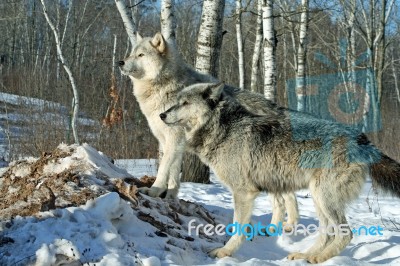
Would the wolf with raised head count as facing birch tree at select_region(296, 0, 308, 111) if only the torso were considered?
no

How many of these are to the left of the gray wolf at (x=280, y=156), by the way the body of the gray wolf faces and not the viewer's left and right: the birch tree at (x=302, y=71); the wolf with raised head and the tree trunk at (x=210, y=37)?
0

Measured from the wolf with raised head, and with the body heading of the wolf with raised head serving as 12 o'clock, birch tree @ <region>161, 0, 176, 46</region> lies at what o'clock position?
The birch tree is roughly at 3 o'clock from the wolf with raised head.

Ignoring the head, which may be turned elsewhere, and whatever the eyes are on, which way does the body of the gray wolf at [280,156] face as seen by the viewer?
to the viewer's left

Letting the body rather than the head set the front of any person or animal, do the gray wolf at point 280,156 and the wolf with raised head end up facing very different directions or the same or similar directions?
same or similar directions

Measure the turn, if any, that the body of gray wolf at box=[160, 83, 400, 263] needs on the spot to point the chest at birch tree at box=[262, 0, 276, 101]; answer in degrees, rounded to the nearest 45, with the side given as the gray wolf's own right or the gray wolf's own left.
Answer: approximately 90° to the gray wolf's own right

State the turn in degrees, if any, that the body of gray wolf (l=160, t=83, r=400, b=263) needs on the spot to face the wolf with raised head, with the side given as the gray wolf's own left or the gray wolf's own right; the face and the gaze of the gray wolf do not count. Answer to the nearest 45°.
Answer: approximately 45° to the gray wolf's own right

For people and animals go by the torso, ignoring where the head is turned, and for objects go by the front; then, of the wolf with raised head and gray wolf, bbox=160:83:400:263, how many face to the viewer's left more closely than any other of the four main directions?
2

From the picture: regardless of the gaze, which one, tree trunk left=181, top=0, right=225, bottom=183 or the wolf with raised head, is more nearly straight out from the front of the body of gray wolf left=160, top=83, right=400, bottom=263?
the wolf with raised head

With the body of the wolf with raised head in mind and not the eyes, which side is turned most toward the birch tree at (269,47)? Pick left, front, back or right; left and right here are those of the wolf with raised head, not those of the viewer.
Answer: right

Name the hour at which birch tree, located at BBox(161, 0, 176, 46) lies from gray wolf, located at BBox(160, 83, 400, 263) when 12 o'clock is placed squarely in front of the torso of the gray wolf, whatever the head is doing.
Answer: The birch tree is roughly at 2 o'clock from the gray wolf.

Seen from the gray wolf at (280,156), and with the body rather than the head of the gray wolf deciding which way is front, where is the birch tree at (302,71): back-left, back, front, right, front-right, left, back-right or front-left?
right

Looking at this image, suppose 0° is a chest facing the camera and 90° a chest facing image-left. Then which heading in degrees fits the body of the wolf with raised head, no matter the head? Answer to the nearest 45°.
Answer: approximately 90°

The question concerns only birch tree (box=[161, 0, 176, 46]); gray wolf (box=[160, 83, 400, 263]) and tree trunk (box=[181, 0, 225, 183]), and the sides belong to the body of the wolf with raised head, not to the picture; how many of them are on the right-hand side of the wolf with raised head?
2

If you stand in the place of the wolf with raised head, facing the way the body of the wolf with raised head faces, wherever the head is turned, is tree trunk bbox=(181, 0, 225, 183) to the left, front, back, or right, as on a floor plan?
right
